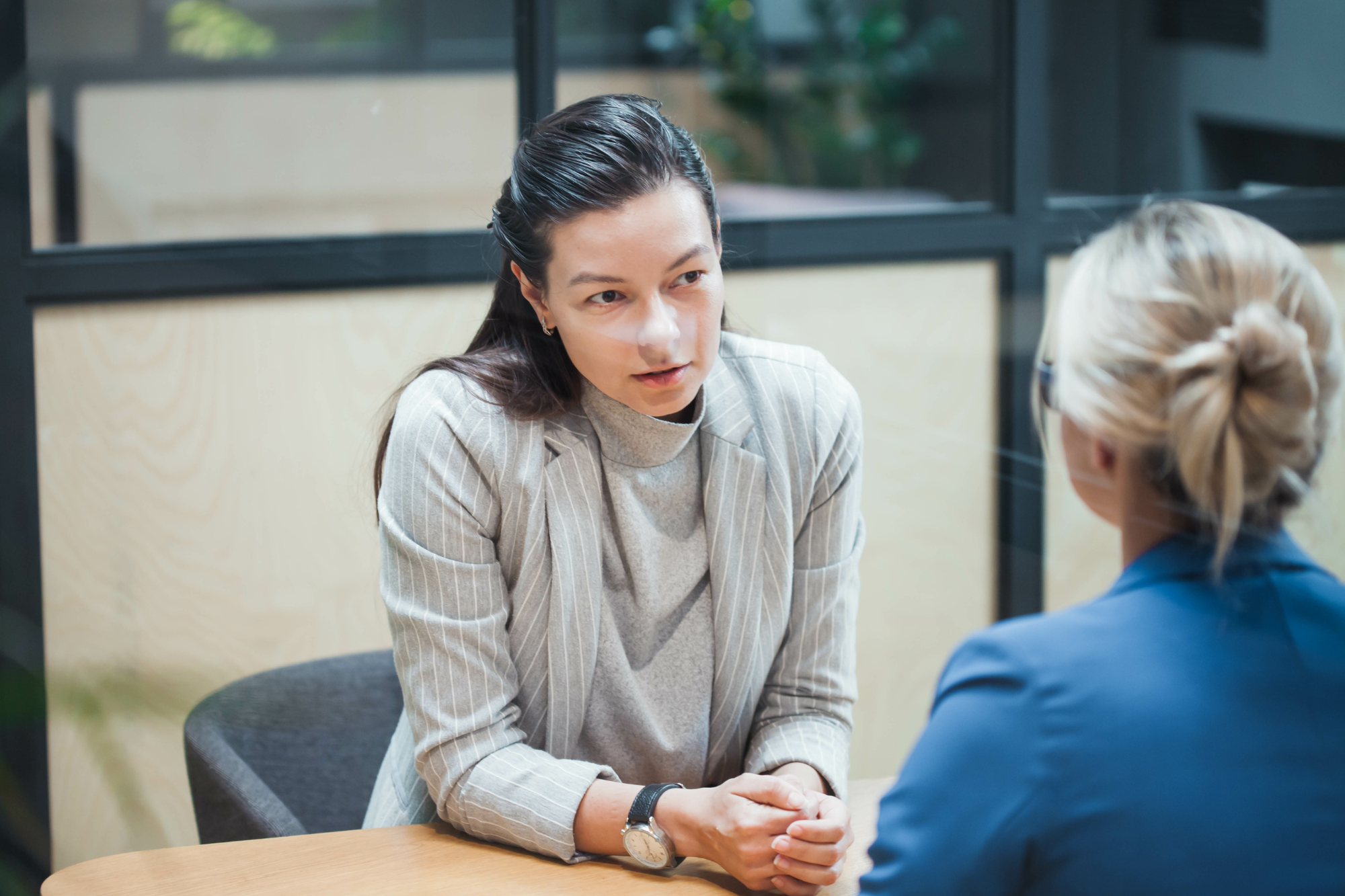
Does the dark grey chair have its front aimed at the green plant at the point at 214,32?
no

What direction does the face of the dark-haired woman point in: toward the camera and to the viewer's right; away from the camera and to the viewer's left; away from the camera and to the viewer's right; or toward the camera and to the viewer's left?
toward the camera and to the viewer's right

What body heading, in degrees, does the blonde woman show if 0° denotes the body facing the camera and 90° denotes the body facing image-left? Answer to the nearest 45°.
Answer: approximately 135°

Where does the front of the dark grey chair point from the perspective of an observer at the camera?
facing the viewer and to the right of the viewer

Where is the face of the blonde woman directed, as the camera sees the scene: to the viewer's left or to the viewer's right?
to the viewer's left

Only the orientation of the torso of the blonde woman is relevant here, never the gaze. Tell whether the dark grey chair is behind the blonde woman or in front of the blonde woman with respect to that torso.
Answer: in front

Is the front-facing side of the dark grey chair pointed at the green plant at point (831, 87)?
no

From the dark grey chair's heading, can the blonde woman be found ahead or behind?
ahead
